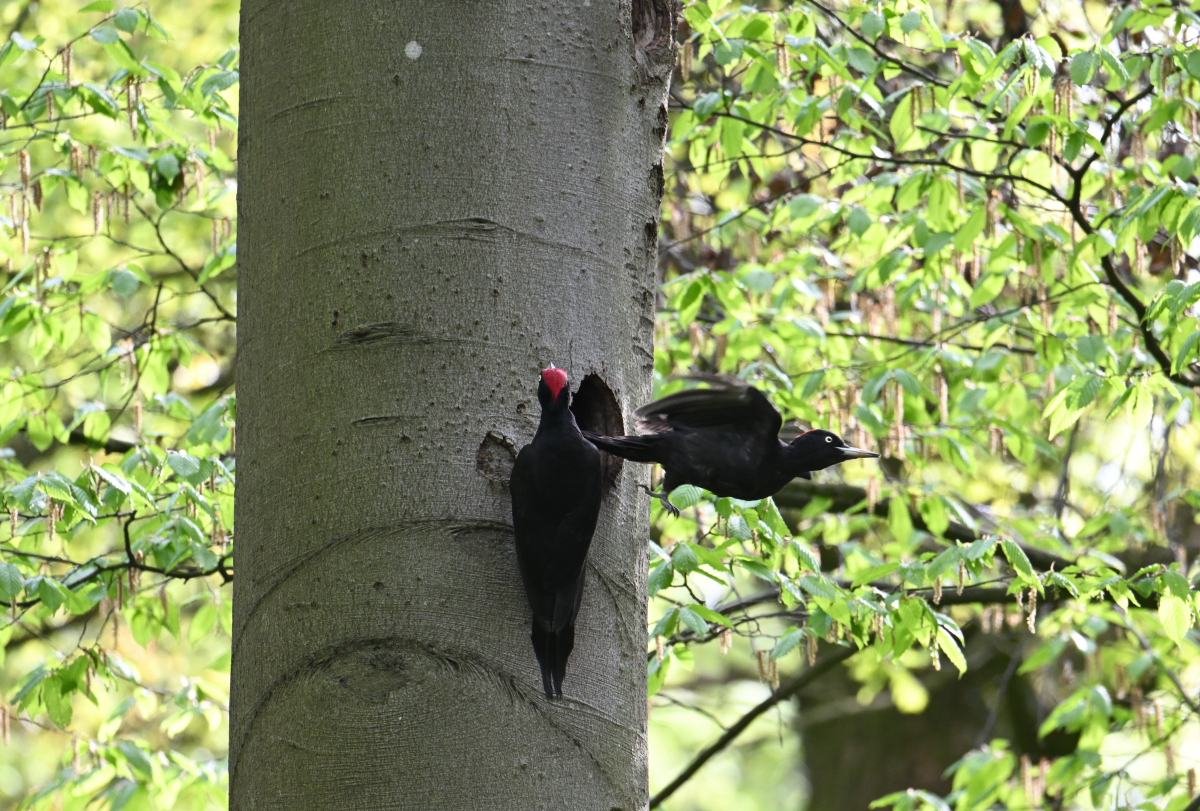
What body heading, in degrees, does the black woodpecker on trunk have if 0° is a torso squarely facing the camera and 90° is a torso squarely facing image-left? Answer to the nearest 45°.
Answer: approximately 180°
